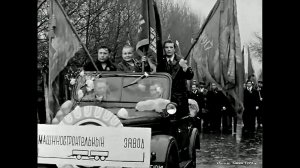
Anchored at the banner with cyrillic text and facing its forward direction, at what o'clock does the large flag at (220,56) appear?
The large flag is roughly at 7 o'clock from the banner with cyrillic text.

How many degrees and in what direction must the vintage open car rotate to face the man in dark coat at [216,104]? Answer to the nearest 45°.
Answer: approximately 135° to its left

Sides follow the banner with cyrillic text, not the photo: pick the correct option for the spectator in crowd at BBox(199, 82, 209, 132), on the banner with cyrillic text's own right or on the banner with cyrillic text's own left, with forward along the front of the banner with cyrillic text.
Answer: on the banner with cyrillic text's own left

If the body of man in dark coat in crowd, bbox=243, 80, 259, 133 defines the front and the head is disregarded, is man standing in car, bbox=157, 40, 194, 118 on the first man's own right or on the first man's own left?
on the first man's own right

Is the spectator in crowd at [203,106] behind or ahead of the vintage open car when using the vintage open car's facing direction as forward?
behind

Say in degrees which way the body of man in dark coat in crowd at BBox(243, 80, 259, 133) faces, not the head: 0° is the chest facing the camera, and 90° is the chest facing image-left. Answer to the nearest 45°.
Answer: approximately 0°

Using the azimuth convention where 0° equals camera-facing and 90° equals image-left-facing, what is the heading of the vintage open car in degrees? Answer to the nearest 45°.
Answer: approximately 45°
